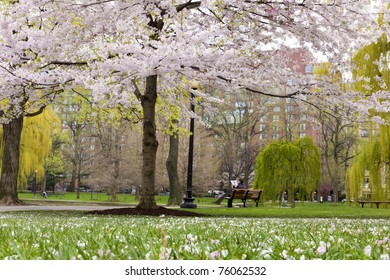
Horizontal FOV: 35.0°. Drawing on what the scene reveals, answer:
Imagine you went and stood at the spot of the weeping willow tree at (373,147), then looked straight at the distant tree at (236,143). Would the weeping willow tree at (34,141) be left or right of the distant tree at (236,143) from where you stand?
left

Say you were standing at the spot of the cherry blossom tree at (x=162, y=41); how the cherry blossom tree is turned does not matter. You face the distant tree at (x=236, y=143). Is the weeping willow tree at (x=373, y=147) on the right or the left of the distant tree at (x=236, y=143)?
right

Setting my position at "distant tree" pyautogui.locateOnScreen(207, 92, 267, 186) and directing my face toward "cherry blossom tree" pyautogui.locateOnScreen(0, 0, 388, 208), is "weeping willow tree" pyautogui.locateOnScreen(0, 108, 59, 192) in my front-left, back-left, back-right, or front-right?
front-right

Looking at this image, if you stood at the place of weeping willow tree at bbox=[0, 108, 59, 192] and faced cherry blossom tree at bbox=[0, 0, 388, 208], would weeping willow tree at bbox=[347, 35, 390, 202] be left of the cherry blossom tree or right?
left

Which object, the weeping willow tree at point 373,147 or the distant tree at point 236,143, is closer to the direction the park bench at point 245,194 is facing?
the distant tree
